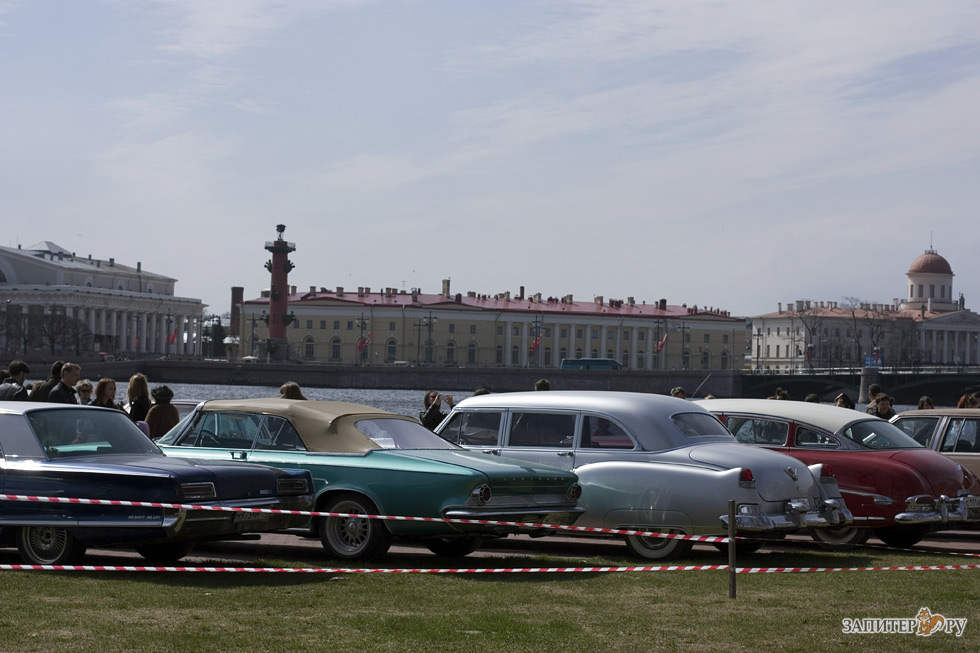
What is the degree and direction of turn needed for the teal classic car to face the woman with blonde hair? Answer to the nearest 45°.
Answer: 0° — it already faces them

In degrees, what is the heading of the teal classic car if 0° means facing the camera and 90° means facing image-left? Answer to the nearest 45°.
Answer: approximately 135°

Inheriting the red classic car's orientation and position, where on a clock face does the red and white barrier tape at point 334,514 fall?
The red and white barrier tape is roughly at 9 o'clock from the red classic car.

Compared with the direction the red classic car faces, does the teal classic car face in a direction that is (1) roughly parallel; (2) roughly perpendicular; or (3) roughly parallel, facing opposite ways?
roughly parallel

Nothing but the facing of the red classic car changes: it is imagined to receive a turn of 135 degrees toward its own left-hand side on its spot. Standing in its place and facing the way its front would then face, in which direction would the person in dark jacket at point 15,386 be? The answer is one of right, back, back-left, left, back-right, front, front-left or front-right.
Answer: right

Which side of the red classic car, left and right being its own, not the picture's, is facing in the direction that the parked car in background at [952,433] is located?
right

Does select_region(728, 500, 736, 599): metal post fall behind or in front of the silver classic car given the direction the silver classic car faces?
behind

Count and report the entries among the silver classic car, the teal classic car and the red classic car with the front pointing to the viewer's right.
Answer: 0

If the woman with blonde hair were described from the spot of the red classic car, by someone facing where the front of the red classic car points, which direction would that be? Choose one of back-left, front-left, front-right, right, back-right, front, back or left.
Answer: front-left

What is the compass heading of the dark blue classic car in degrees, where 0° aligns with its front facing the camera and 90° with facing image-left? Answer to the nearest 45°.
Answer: approximately 135°

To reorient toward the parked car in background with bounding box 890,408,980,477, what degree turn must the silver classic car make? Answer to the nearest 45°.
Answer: approximately 90° to its right

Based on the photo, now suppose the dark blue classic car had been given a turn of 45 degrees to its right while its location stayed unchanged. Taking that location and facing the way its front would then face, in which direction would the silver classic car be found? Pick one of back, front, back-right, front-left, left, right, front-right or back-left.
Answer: right

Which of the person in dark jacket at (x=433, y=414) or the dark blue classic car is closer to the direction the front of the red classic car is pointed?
the person in dark jacket

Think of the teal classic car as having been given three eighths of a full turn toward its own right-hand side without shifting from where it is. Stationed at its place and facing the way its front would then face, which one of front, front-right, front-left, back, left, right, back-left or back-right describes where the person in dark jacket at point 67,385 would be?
back-left

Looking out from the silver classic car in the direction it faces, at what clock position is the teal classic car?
The teal classic car is roughly at 10 o'clock from the silver classic car.

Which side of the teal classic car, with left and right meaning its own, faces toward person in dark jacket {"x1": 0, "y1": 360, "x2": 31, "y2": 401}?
front

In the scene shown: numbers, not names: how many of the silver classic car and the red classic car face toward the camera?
0

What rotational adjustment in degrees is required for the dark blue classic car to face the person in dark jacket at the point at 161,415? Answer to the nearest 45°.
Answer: approximately 45° to its right

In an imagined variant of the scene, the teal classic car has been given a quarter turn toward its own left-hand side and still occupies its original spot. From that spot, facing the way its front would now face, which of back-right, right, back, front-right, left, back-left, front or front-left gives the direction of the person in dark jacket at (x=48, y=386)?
right
